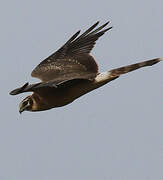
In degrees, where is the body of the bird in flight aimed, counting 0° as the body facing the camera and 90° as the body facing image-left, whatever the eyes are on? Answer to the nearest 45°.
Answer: approximately 90°
